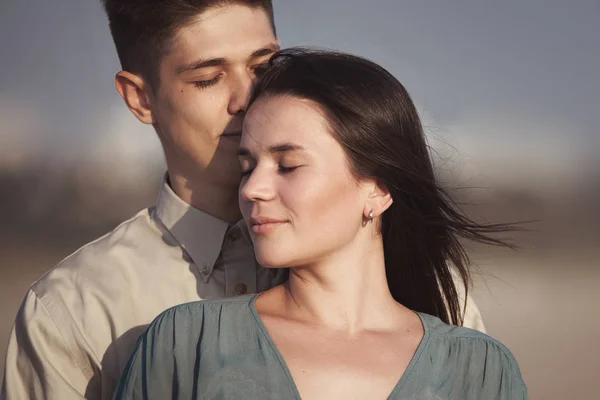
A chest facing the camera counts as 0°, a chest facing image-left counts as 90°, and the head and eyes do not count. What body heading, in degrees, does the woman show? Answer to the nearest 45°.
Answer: approximately 0°

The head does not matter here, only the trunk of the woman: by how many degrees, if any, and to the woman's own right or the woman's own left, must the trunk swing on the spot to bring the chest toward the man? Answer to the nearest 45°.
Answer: approximately 135° to the woman's own right

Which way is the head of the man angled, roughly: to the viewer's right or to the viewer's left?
to the viewer's right

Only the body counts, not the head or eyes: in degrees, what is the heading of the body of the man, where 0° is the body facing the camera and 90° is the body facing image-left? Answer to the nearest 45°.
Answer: approximately 315°

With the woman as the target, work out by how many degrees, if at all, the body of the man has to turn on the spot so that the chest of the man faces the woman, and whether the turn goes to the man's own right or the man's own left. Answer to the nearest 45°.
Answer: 0° — they already face them
